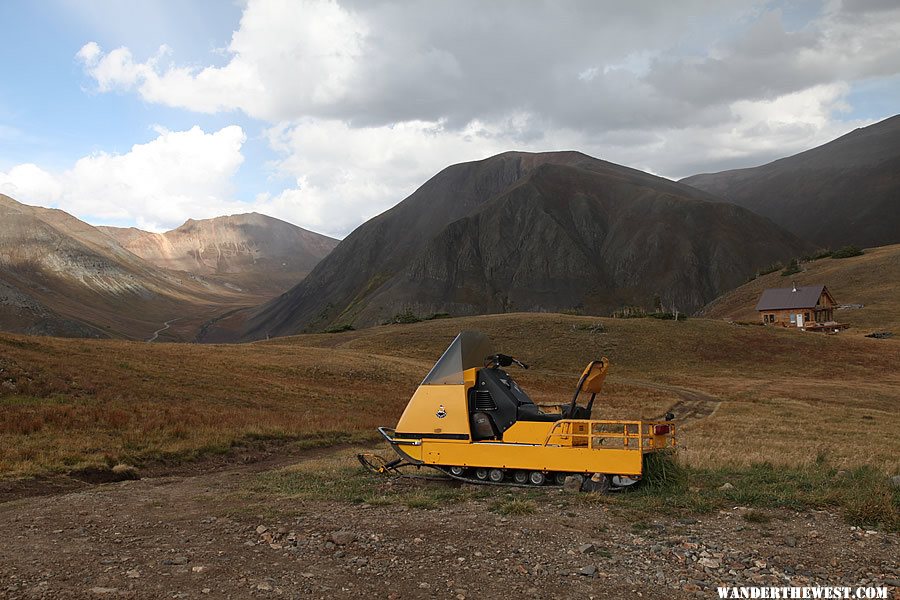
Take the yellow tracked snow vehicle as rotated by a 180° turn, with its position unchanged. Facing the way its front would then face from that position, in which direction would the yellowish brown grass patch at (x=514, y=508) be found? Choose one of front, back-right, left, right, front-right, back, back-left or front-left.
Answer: right

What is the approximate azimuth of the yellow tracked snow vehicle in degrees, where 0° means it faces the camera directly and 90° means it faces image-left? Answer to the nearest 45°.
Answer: approximately 90°
